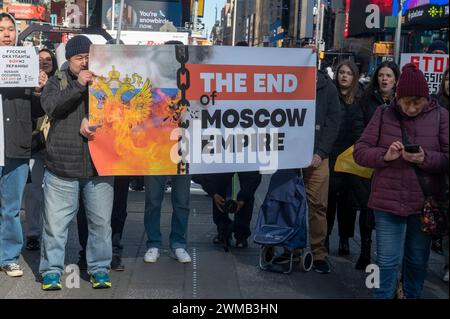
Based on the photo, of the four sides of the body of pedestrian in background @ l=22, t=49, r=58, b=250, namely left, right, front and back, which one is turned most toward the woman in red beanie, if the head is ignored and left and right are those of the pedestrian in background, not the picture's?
left

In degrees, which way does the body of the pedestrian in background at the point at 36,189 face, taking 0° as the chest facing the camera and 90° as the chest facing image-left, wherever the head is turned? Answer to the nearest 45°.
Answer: approximately 45°

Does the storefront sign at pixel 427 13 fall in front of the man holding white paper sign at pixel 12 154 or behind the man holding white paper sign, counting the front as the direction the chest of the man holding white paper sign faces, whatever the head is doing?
behind

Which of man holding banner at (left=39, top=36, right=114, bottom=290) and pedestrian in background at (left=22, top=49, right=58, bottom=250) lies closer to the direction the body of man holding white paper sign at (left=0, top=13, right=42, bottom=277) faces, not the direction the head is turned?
the man holding banner

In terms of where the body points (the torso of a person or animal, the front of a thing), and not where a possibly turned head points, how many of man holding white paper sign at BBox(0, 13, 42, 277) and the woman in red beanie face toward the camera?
2

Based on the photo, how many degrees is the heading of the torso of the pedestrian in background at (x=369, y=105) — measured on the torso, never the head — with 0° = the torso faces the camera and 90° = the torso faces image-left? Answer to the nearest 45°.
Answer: approximately 0°

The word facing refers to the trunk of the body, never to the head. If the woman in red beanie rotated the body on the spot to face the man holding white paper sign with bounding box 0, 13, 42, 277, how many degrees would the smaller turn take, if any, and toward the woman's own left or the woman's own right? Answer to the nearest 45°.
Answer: approximately 90° to the woman's own right

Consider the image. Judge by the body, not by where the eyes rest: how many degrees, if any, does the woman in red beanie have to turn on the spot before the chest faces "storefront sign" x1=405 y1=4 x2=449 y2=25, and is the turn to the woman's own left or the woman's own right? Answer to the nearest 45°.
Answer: approximately 180°

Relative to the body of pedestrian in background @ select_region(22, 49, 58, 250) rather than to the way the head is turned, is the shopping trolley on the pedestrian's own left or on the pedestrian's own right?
on the pedestrian's own left

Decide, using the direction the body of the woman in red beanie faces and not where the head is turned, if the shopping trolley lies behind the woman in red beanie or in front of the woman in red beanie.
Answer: behind
